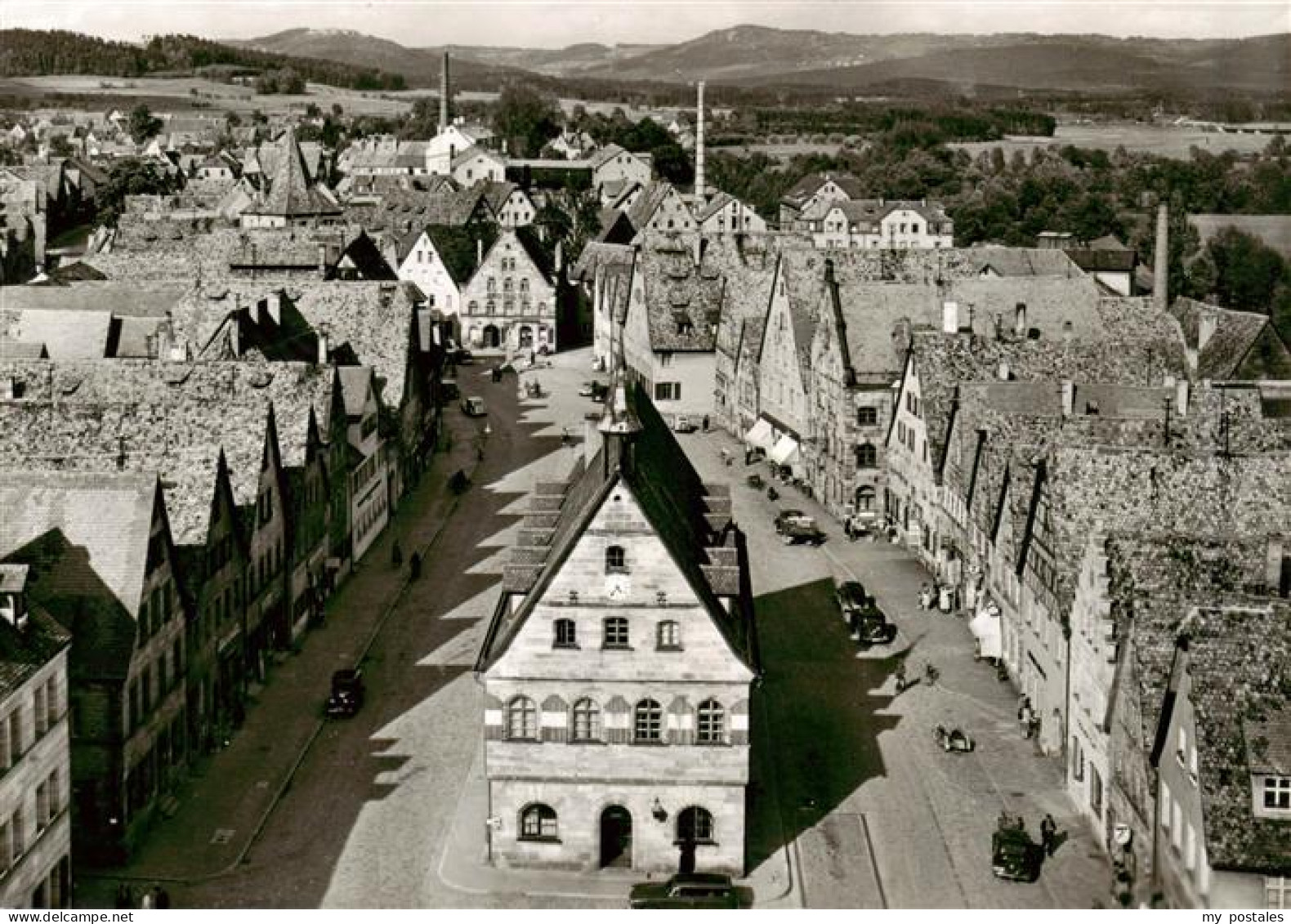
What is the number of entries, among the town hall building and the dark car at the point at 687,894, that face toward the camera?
1

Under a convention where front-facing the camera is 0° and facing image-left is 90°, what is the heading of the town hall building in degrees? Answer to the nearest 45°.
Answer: approximately 0°

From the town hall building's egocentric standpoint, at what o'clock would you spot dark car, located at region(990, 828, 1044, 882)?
The dark car is roughly at 9 o'clock from the town hall building.

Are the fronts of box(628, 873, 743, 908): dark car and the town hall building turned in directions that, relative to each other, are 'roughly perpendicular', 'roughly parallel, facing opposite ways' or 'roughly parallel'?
roughly perpendicular
